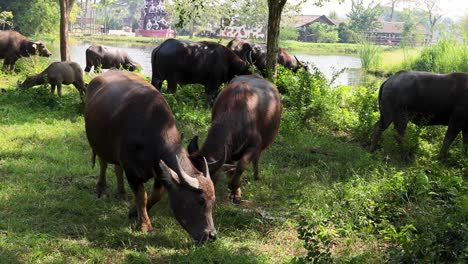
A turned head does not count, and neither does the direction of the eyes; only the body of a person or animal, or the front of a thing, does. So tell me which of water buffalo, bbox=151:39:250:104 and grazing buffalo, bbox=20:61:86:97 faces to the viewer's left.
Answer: the grazing buffalo

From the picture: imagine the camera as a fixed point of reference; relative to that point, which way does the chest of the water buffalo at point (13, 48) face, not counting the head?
to the viewer's right

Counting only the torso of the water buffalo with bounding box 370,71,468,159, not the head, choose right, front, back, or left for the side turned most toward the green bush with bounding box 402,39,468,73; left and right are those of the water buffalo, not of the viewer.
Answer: left

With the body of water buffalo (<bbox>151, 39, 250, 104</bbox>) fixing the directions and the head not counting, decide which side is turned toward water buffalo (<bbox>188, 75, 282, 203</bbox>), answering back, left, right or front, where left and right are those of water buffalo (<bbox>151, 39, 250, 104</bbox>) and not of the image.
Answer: right

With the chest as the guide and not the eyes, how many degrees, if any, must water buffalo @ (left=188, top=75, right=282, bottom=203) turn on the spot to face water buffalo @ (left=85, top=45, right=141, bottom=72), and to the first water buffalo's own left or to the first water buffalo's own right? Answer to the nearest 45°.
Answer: approximately 135° to the first water buffalo's own right

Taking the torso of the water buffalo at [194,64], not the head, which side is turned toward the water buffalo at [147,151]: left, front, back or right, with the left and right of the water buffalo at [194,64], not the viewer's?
right

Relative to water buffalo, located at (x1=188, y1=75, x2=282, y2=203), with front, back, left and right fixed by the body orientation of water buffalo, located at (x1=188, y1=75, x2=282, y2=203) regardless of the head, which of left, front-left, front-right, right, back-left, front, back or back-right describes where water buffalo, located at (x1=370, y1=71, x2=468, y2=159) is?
back

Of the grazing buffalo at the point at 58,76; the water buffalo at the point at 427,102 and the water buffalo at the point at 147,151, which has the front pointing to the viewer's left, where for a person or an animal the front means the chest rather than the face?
the grazing buffalo

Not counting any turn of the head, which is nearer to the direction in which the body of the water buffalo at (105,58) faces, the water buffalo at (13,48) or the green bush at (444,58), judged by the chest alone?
the green bush
